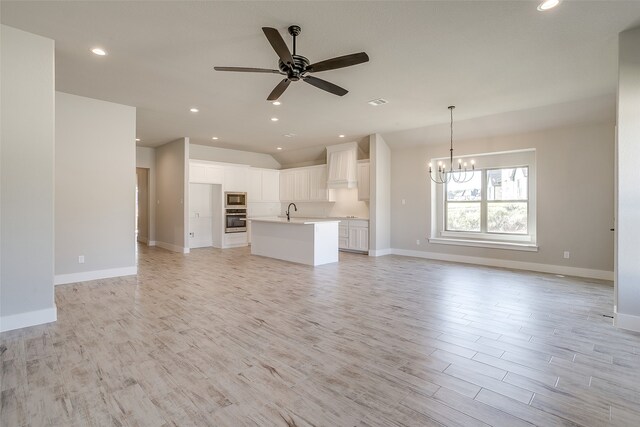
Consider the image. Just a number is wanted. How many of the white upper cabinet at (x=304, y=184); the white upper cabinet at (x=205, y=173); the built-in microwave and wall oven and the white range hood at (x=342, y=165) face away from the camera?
0

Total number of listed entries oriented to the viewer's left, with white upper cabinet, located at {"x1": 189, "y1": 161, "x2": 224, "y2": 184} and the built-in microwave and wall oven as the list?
0

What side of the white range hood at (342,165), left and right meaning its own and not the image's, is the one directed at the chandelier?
left

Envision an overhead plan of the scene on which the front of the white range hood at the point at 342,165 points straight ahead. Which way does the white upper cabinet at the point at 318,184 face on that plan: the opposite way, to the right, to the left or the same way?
the same way

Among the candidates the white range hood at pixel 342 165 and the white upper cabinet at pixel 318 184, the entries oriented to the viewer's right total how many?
0

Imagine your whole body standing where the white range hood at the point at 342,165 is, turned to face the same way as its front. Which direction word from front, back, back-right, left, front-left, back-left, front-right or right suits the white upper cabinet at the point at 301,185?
right

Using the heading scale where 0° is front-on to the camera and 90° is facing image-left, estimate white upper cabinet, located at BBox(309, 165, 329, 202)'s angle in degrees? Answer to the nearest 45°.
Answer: approximately 45°

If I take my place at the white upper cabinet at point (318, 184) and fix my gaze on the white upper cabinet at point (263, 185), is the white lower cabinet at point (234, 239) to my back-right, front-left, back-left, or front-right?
front-left

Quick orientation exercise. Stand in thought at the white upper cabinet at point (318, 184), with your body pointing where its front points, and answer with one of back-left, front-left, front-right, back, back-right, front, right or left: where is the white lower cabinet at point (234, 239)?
front-right

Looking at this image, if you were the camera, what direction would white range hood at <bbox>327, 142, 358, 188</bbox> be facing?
facing the viewer and to the left of the viewer

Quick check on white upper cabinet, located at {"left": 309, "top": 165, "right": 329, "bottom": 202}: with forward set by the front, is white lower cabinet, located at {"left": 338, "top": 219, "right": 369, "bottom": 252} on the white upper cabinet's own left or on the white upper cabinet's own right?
on the white upper cabinet's own left

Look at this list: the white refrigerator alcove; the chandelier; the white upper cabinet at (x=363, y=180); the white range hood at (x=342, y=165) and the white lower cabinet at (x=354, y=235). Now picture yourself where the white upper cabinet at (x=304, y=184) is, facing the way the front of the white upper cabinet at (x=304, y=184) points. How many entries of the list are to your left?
4

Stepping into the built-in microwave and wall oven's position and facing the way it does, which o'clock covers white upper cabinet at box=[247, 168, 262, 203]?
The white upper cabinet is roughly at 9 o'clock from the built-in microwave and wall oven.

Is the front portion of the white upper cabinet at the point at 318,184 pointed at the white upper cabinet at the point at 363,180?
no

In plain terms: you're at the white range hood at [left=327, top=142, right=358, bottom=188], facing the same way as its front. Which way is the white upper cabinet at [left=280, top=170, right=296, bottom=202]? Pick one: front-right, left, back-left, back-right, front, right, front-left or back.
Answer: right

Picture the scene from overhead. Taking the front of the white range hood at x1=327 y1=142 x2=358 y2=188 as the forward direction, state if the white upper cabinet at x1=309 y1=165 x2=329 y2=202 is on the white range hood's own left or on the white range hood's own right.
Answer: on the white range hood's own right
